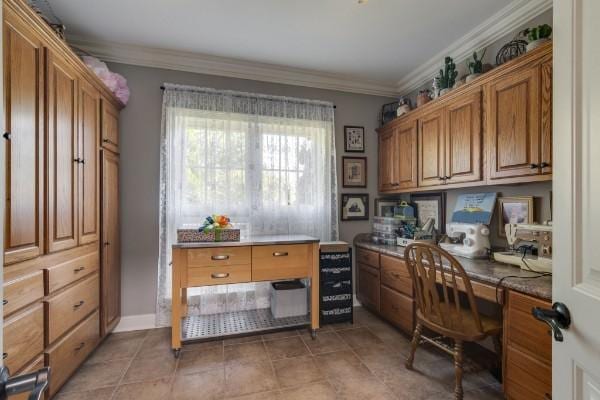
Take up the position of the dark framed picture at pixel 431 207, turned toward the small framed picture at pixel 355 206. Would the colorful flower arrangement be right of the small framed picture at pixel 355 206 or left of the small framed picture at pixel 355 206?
left

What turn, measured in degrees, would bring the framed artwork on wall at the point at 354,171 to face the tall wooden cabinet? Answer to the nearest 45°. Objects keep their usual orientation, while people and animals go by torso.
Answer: approximately 45° to its right

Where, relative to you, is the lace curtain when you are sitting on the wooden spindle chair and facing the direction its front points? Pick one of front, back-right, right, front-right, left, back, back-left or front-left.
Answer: back-left

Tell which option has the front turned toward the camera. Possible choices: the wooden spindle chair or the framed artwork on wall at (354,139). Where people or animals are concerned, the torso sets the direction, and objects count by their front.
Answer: the framed artwork on wall

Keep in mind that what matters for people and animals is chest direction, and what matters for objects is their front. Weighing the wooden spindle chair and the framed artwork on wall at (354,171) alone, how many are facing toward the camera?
1

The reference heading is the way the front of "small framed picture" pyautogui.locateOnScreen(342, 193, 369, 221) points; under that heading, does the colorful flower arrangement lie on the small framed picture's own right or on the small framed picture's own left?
on the small framed picture's own right

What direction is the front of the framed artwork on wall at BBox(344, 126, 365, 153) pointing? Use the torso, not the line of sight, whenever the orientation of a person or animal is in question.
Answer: toward the camera

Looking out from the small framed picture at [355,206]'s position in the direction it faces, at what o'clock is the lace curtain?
The lace curtain is roughly at 2 o'clock from the small framed picture.

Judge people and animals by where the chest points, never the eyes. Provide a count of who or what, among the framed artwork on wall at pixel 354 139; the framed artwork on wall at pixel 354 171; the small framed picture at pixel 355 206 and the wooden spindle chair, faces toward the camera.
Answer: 3

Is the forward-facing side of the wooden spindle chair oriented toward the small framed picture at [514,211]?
yes

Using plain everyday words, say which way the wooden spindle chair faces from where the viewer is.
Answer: facing away from the viewer and to the right of the viewer

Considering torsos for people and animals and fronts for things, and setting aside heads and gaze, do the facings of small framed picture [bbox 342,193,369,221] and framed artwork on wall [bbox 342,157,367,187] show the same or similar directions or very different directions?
same or similar directions

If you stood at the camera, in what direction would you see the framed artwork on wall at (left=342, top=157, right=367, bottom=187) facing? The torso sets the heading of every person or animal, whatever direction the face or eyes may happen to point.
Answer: facing the viewer
